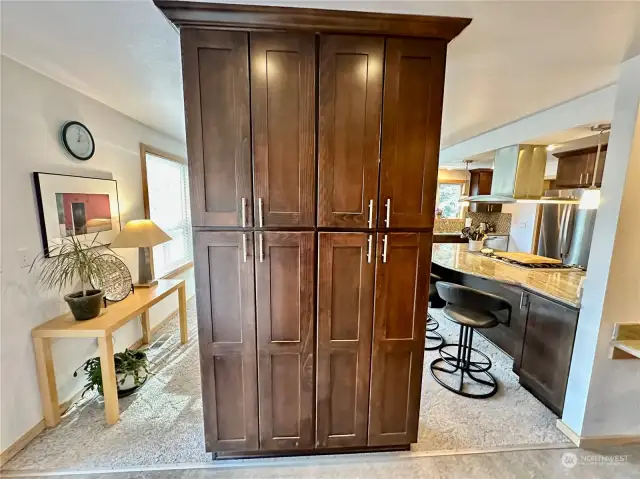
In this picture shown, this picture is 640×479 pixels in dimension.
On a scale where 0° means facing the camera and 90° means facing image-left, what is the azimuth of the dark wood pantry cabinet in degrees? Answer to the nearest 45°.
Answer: approximately 0°

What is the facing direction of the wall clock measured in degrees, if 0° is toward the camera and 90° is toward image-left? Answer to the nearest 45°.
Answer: approximately 315°

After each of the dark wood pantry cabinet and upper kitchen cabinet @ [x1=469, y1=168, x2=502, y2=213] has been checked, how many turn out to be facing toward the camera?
2

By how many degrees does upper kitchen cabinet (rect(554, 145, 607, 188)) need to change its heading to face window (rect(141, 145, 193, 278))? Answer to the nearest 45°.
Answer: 0° — it already faces it

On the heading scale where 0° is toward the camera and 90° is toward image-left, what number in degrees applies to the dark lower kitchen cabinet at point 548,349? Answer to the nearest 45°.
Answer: approximately 45°

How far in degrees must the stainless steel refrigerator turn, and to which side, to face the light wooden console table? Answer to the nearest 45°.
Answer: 0° — it already faces it

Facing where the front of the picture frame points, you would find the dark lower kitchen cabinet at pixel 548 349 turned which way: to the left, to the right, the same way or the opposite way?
the opposite way

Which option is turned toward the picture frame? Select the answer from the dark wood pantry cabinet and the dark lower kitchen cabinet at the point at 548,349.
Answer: the dark lower kitchen cabinet

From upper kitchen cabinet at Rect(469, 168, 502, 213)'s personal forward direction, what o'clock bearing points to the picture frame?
The picture frame is roughly at 1 o'clock from the upper kitchen cabinet.

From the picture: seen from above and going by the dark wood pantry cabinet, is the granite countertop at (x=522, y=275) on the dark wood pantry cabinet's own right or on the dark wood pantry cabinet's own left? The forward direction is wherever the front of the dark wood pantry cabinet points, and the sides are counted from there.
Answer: on the dark wood pantry cabinet's own left
